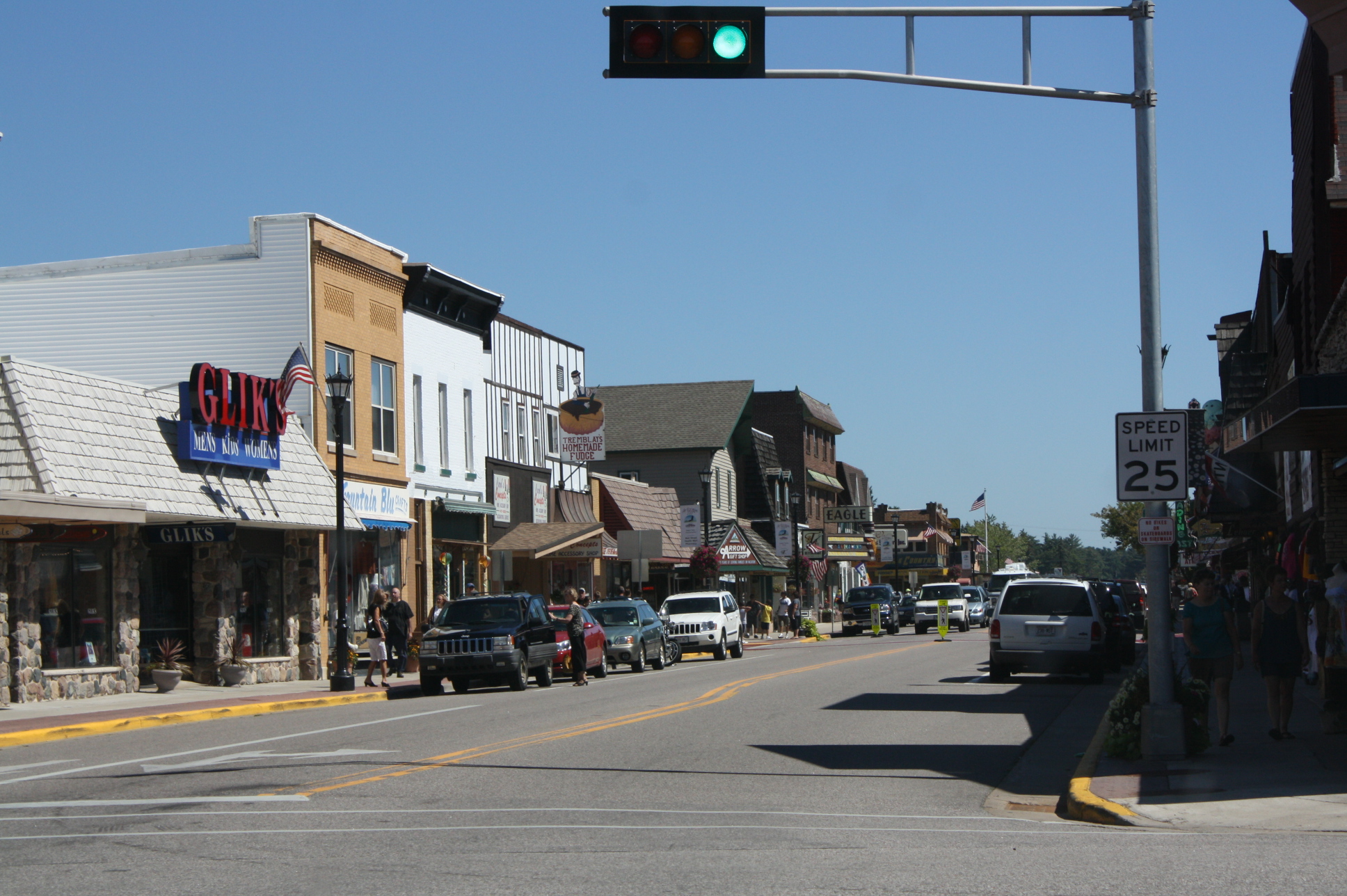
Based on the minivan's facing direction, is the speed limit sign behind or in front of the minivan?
behind

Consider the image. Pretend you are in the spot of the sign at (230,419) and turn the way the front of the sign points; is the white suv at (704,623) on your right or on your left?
on your left

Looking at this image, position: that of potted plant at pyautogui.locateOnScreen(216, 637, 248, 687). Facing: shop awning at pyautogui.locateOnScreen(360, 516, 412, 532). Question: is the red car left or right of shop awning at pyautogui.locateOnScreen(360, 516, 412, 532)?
right

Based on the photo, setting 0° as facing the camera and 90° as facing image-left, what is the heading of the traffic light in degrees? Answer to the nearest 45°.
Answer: approximately 0°

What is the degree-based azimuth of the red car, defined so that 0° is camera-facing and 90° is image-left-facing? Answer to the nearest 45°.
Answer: approximately 45°

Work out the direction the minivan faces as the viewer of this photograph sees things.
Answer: facing away from the viewer

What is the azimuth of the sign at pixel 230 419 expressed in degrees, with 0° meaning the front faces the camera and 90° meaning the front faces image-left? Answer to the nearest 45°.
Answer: approximately 315°
